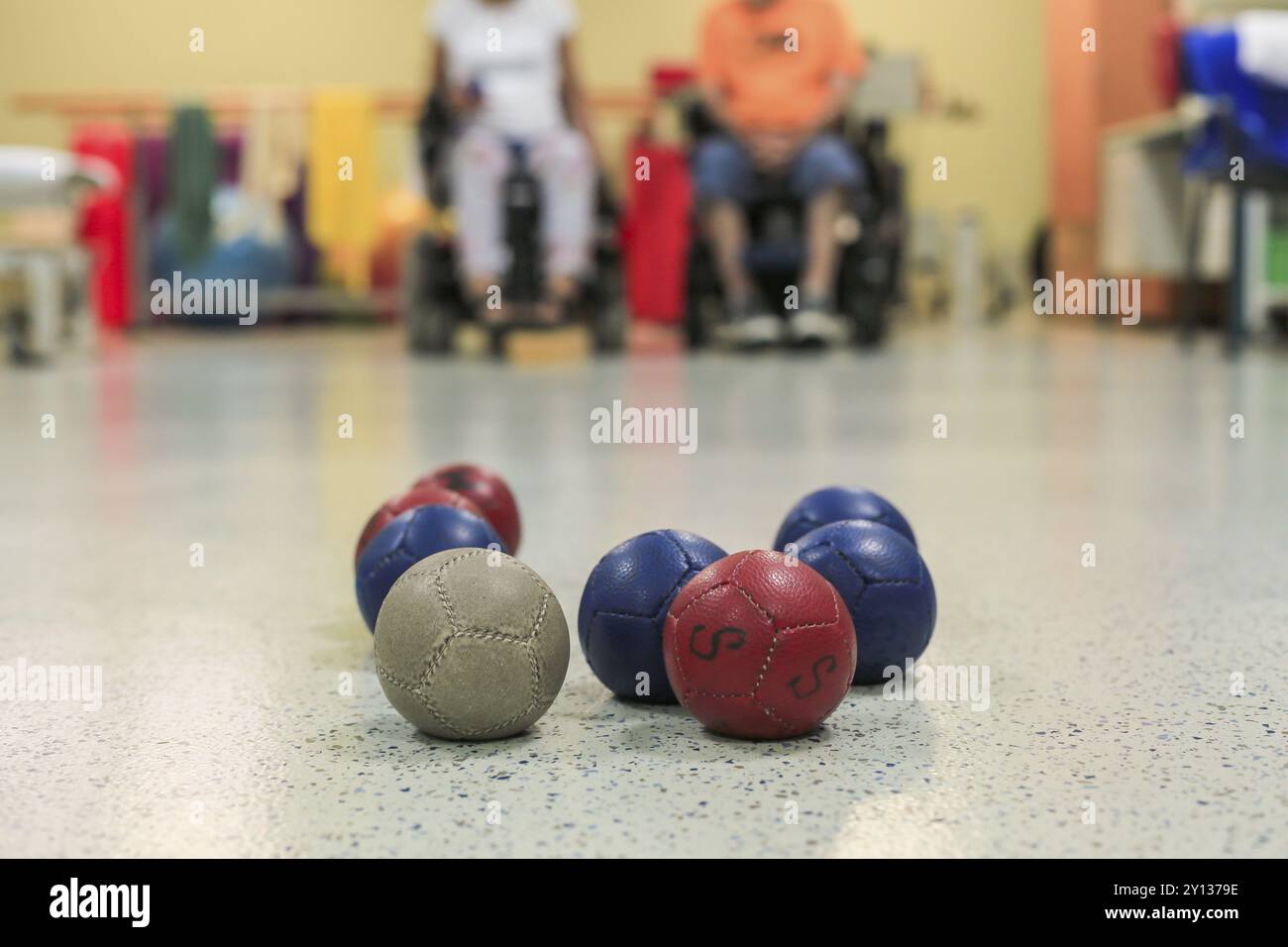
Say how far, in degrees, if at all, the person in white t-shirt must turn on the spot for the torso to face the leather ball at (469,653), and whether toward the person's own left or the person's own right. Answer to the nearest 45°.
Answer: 0° — they already face it

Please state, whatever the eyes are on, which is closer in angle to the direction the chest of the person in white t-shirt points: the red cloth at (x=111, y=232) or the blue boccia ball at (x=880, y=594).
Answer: the blue boccia ball

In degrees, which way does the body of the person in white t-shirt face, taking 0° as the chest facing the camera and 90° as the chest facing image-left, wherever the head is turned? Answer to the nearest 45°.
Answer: approximately 0°

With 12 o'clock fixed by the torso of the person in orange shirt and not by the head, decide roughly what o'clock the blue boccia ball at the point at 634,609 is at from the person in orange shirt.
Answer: The blue boccia ball is roughly at 12 o'clock from the person in orange shirt.

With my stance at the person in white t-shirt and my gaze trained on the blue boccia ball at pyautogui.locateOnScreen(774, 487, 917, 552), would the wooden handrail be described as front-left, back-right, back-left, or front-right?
back-right

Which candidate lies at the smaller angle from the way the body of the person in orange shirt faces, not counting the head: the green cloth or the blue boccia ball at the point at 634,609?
the blue boccia ball

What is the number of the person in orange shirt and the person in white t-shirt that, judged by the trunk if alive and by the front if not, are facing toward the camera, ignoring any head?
2

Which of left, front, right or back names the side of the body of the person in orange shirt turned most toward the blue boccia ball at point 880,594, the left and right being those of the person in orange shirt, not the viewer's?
front

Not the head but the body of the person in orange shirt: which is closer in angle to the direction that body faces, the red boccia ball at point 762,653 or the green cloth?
the red boccia ball

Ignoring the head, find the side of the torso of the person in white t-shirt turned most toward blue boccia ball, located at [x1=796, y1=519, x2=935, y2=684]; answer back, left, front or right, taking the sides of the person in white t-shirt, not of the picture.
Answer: front

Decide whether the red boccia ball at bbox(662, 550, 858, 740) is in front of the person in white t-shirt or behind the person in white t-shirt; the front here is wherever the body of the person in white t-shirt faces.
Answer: in front

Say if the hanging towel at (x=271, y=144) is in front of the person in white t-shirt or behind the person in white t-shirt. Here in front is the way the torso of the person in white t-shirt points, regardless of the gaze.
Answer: behind

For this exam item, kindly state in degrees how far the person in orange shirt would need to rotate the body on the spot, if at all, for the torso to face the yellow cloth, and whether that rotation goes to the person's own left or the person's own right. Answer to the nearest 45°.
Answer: approximately 135° to the person's own right

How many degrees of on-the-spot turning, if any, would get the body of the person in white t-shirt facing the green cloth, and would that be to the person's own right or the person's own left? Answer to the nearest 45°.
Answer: approximately 135° to the person's own right

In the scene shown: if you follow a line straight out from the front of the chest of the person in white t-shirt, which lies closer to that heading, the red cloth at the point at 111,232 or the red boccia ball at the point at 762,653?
the red boccia ball
